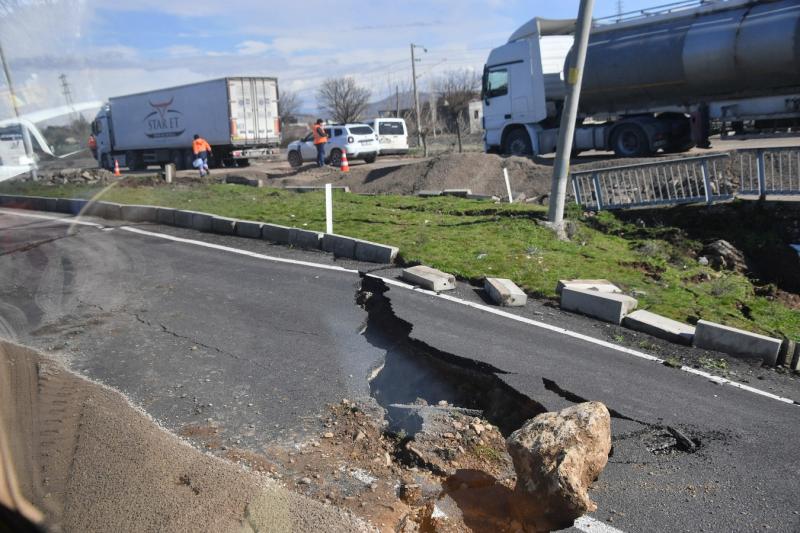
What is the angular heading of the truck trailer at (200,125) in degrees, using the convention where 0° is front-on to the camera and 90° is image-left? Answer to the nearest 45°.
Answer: approximately 135°

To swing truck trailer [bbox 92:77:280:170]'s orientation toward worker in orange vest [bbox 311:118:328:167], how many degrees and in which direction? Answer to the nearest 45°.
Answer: approximately 180°

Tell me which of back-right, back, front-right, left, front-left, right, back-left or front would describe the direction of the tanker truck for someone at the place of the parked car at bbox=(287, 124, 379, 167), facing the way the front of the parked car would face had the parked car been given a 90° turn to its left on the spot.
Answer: left

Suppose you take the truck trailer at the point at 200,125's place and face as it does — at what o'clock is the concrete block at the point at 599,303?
The concrete block is roughly at 7 o'clock from the truck trailer.

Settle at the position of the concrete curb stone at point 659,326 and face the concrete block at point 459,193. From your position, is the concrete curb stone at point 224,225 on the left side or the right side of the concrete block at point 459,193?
left

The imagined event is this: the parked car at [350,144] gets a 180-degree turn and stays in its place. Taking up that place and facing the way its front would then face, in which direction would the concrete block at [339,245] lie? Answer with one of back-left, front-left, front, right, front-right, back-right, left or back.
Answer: front-right

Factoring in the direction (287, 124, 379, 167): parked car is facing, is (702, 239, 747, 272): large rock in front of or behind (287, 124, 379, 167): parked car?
behind

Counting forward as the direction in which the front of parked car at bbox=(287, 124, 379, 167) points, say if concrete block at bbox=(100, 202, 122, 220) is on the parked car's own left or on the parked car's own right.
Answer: on the parked car's own left

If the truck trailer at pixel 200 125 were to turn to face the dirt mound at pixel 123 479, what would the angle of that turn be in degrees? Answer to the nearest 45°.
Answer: approximately 135° to its left

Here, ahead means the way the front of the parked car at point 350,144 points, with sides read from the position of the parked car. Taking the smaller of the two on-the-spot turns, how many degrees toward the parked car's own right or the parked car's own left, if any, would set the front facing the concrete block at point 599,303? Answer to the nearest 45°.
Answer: approximately 135° to the parked car's own left

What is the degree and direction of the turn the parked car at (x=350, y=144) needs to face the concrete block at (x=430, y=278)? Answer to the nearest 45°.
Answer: approximately 135° to its left

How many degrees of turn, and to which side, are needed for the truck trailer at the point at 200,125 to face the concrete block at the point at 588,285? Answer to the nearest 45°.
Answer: approximately 135° to its left

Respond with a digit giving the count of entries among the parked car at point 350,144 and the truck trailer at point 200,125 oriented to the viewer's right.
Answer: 0
